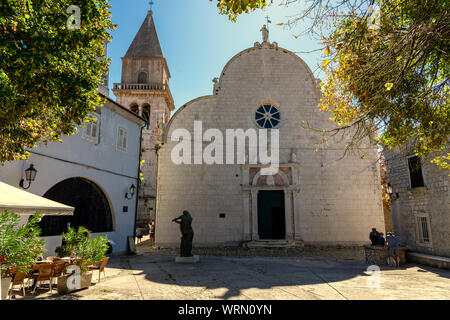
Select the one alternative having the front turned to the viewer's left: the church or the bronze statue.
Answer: the bronze statue

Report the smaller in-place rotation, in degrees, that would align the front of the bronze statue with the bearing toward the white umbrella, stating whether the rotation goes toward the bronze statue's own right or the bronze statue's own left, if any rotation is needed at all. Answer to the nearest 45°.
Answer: approximately 45° to the bronze statue's own left

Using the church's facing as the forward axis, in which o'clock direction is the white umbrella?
The white umbrella is roughly at 1 o'clock from the church.

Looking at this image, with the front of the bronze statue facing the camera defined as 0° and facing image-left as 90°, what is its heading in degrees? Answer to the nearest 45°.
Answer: approximately 90°

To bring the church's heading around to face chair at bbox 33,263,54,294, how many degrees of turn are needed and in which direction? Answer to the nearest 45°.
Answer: approximately 45° to its right

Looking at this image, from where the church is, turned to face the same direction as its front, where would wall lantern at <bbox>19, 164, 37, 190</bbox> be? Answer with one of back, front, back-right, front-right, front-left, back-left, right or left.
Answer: front-right

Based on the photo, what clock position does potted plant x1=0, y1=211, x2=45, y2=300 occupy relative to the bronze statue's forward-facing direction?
The potted plant is roughly at 10 o'clock from the bronze statue.

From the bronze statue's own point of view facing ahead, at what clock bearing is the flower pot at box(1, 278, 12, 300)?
The flower pot is roughly at 10 o'clock from the bronze statue.

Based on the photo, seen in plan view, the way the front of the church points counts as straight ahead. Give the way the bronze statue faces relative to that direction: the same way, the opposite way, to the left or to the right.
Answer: to the right

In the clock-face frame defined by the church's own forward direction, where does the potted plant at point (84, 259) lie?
The potted plant is roughly at 1 o'clock from the church.

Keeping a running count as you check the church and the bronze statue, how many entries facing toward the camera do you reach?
1

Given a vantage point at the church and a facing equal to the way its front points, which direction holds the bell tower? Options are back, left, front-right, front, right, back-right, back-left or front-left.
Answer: back-right

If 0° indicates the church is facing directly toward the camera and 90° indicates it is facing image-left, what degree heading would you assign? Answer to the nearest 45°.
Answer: approximately 0°

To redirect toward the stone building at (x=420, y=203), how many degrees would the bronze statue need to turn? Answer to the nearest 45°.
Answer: approximately 180°
